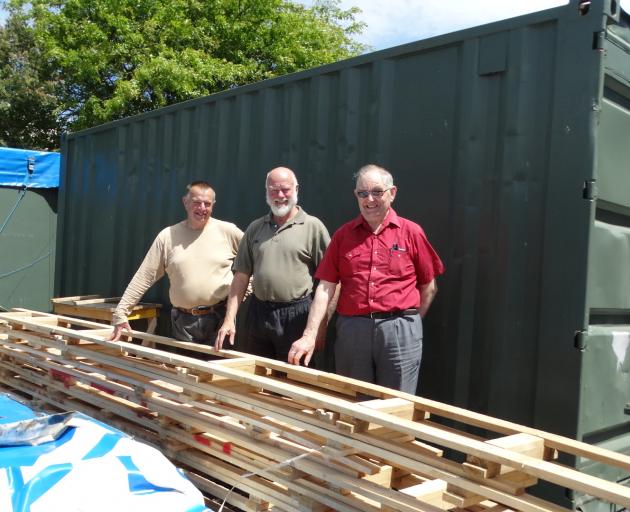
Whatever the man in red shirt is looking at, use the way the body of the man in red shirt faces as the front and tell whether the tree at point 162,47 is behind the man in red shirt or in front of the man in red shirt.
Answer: behind

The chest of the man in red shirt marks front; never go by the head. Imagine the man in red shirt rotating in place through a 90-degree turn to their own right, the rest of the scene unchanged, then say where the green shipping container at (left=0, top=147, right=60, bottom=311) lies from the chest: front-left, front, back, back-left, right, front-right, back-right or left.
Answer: front-right

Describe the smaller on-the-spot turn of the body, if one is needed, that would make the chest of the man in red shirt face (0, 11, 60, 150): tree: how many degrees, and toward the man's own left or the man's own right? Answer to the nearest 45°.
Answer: approximately 135° to the man's own right

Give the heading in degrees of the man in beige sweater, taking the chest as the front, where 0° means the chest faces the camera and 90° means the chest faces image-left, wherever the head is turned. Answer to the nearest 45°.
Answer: approximately 0°

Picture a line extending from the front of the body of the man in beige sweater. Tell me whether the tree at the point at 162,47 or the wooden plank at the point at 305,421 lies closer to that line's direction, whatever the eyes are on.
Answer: the wooden plank

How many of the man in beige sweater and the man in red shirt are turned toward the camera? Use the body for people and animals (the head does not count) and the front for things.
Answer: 2

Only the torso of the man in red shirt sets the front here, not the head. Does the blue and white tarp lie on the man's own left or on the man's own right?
on the man's own right

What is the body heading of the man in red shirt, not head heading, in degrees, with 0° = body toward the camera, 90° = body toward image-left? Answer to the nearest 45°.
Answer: approximately 0°

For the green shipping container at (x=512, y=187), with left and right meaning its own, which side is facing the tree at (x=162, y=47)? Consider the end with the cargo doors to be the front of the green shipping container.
back

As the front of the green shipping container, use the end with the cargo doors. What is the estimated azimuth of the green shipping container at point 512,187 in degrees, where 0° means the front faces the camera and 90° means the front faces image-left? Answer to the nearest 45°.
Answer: approximately 315°
